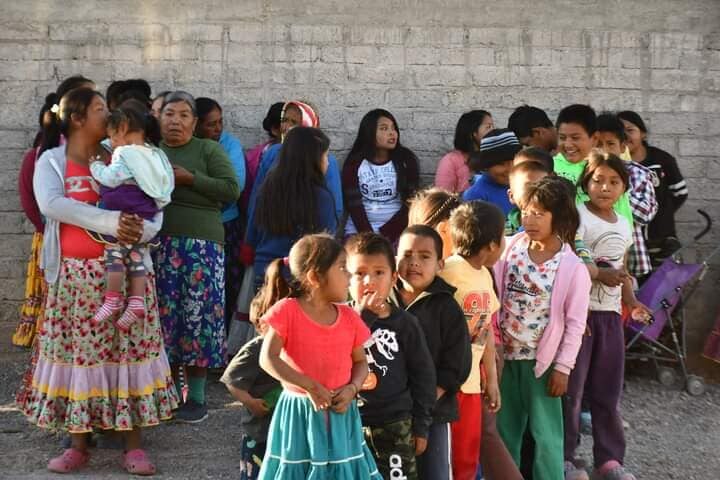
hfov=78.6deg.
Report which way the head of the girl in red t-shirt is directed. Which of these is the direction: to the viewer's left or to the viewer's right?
to the viewer's right

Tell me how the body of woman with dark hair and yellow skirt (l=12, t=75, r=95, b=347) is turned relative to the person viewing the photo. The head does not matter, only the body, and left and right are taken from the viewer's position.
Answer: facing to the right of the viewer

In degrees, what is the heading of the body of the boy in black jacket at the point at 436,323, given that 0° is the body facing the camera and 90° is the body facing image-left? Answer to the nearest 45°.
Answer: approximately 45°

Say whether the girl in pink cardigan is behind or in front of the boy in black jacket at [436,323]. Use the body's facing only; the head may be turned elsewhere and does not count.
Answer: behind

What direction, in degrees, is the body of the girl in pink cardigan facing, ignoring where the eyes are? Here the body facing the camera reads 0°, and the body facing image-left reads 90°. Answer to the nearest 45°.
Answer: approximately 45°

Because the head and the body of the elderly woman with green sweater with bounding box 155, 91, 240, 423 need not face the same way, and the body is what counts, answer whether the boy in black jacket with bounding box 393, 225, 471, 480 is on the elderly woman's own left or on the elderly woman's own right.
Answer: on the elderly woman's own left

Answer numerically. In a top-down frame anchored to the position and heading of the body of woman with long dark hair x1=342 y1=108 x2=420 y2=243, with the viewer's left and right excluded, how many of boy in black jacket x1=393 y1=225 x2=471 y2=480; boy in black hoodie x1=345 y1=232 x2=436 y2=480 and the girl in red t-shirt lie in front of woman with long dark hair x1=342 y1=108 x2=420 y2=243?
3
